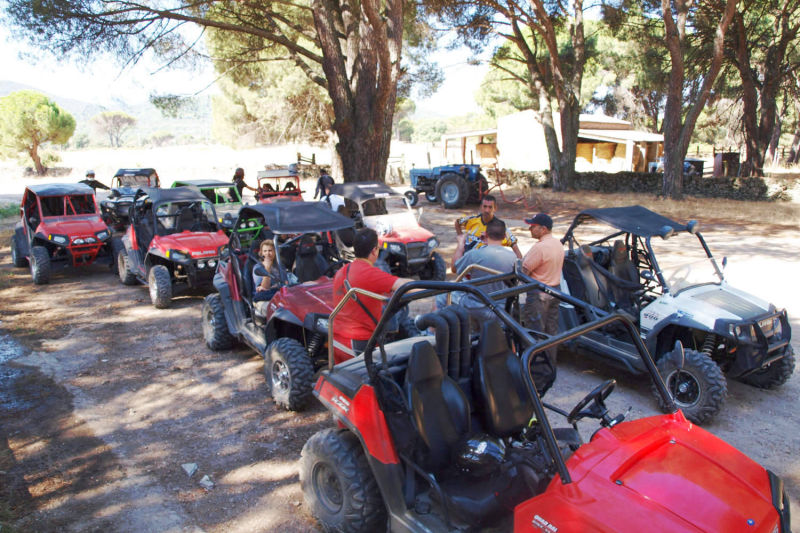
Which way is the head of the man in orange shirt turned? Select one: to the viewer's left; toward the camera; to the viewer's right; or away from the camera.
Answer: to the viewer's left

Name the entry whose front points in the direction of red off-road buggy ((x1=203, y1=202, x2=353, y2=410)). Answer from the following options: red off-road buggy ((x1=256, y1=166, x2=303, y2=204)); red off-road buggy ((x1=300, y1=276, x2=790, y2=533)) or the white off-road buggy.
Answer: red off-road buggy ((x1=256, y1=166, x2=303, y2=204))

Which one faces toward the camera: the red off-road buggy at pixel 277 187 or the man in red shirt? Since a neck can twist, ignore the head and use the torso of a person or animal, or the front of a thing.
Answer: the red off-road buggy

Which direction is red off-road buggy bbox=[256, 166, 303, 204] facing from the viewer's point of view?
toward the camera

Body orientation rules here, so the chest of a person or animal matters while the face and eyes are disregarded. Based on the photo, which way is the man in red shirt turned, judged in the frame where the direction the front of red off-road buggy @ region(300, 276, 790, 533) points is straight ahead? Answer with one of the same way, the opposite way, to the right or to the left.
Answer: to the left

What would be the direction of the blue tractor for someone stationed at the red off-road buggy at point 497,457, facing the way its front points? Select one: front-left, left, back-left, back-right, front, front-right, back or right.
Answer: back-left

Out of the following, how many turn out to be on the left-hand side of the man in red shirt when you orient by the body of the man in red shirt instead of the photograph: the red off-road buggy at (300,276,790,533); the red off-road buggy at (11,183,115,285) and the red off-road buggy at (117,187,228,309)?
2

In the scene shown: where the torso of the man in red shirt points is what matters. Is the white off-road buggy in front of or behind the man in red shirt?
in front

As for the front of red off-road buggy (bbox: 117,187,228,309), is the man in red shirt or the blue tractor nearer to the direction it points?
the man in red shirt

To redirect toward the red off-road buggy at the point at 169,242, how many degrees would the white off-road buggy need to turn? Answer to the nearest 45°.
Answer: approximately 135° to its right

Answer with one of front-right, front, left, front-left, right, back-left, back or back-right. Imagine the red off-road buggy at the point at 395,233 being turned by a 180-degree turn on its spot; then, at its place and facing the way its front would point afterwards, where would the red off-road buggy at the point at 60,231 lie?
front-left

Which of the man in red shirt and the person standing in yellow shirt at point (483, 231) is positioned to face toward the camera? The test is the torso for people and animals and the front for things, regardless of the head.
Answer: the person standing in yellow shirt

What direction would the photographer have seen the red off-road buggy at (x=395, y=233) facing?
facing the viewer and to the right of the viewer

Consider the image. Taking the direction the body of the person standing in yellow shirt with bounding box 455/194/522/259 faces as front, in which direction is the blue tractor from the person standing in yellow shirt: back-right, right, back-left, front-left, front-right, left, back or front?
back

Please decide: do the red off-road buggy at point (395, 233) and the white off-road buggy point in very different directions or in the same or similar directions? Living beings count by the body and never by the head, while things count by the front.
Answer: same or similar directions

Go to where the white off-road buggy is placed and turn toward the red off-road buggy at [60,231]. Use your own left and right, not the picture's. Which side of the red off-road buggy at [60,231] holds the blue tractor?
right
